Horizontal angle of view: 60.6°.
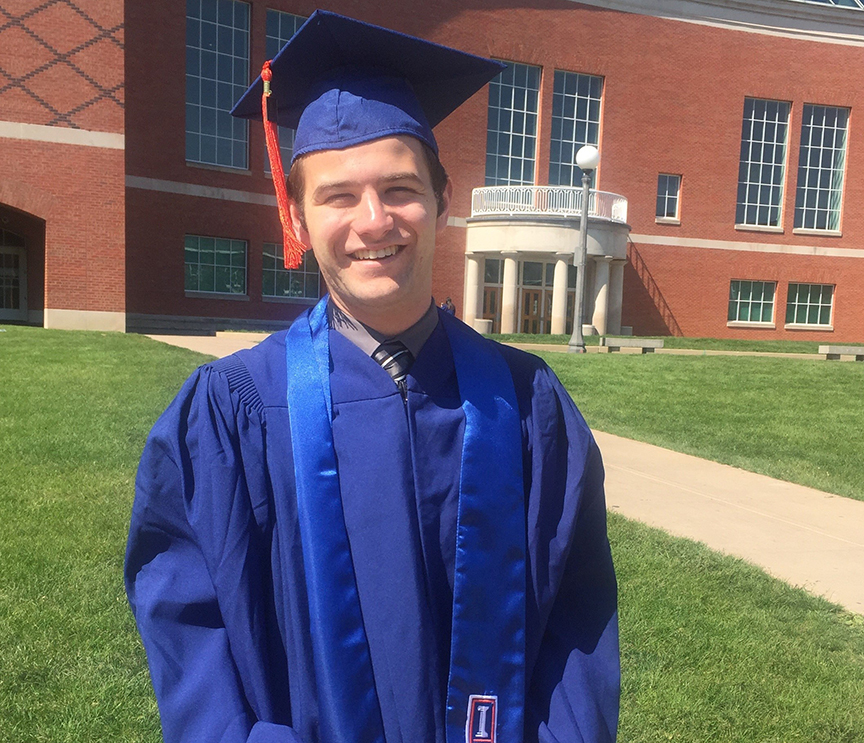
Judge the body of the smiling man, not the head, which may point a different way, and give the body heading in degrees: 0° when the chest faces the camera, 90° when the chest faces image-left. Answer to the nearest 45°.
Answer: approximately 0°

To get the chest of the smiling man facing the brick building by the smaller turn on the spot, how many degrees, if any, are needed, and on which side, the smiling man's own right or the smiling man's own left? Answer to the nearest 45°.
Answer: approximately 180°
